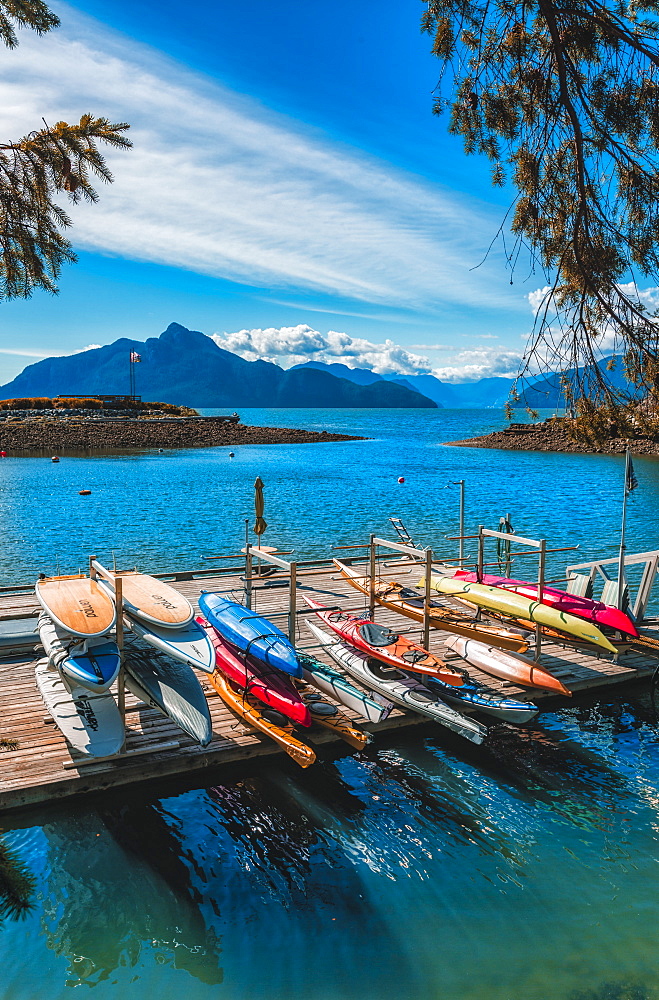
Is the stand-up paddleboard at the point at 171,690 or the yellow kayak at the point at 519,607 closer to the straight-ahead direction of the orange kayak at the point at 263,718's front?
the yellow kayak

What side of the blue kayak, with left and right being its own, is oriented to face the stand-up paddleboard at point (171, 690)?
right

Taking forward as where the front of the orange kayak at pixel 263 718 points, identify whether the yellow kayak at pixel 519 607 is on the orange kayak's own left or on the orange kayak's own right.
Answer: on the orange kayak's own left

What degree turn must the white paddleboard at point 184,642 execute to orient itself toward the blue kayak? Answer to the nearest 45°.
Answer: approximately 90° to its left

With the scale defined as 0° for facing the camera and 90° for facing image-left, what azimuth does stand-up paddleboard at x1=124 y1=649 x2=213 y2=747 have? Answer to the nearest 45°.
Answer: approximately 315°

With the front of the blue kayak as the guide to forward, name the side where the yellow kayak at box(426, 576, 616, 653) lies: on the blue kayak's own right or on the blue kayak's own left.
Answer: on the blue kayak's own left
